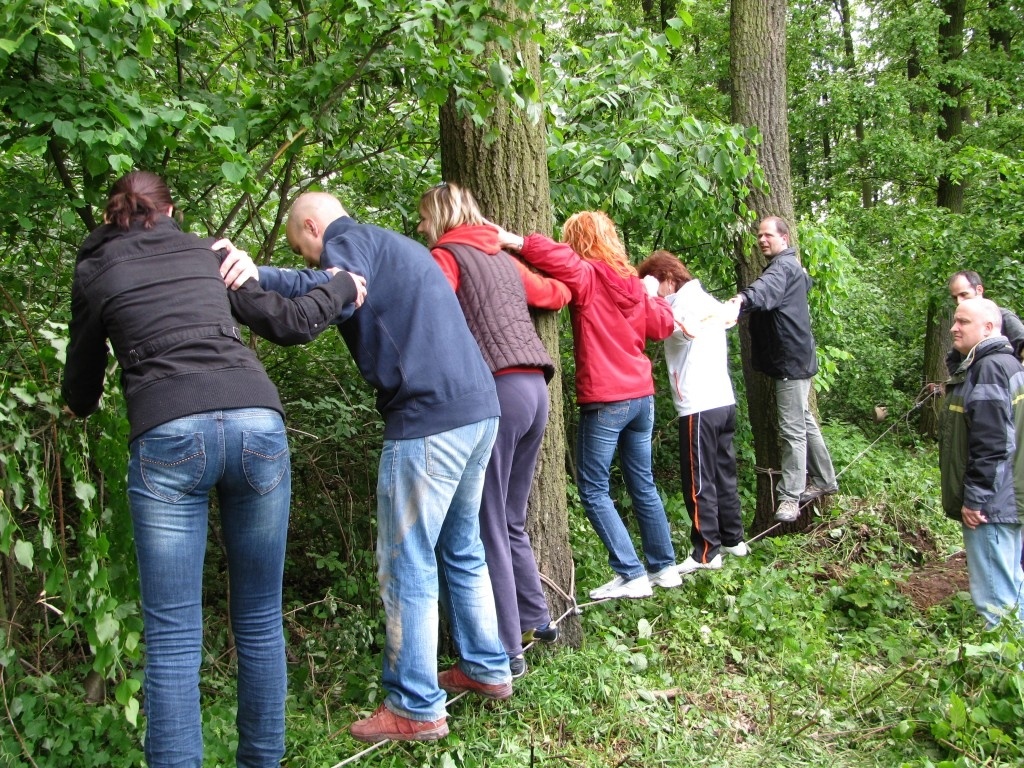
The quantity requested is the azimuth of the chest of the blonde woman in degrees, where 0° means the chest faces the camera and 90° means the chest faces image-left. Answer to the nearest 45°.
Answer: approximately 135°

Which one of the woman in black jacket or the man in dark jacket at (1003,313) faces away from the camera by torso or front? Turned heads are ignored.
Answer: the woman in black jacket

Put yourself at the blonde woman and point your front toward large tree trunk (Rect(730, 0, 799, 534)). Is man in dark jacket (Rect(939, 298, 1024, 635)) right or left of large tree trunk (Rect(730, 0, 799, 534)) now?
right

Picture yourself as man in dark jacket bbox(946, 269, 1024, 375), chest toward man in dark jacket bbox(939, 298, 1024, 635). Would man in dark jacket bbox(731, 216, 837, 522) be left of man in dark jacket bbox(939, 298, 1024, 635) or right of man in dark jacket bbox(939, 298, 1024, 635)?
right

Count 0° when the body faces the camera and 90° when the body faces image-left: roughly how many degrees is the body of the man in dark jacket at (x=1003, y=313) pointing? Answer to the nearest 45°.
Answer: approximately 45°

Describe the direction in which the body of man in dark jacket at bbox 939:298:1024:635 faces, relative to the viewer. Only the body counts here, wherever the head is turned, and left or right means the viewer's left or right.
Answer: facing to the left of the viewer

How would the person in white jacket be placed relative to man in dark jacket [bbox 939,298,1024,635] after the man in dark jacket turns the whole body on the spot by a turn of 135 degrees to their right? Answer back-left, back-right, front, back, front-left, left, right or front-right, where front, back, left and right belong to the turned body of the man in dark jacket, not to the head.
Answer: back-left

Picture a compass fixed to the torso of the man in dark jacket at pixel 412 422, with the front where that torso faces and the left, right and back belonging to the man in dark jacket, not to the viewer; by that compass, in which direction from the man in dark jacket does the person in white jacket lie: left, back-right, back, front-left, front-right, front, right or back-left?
right

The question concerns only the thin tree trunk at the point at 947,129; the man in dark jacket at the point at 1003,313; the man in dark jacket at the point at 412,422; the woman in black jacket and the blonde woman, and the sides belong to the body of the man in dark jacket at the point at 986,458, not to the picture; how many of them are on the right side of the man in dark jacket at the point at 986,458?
2

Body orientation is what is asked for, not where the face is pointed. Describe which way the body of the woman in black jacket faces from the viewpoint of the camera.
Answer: away from the camera

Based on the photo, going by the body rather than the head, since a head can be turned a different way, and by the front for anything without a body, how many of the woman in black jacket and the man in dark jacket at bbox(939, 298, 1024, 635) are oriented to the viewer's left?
1

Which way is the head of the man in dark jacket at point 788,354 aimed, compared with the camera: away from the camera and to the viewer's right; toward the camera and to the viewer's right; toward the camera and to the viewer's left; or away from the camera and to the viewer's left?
toward the camera and to the viewer's left

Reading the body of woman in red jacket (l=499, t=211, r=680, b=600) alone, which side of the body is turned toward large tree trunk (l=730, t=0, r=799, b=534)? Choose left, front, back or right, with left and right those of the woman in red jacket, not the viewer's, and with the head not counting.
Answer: right

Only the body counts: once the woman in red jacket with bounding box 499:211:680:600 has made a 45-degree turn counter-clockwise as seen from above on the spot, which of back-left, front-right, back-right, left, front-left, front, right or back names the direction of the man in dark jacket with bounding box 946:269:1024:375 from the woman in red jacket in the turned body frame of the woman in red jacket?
back-right

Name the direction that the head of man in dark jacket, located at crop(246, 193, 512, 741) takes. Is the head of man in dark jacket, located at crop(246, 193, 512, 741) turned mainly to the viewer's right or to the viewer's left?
to the viewer's left

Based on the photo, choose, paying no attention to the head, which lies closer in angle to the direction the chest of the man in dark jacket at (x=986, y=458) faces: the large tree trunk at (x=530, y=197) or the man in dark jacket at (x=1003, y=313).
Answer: the large tree trunk

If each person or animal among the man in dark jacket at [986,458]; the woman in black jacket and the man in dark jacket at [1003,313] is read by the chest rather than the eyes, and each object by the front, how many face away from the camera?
1

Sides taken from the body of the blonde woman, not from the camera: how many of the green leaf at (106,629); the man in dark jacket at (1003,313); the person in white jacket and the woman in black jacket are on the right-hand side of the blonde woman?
2

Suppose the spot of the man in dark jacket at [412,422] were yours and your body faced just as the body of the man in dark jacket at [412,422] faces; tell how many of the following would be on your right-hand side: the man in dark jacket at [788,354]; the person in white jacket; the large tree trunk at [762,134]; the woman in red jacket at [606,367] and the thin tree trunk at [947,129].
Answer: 5
